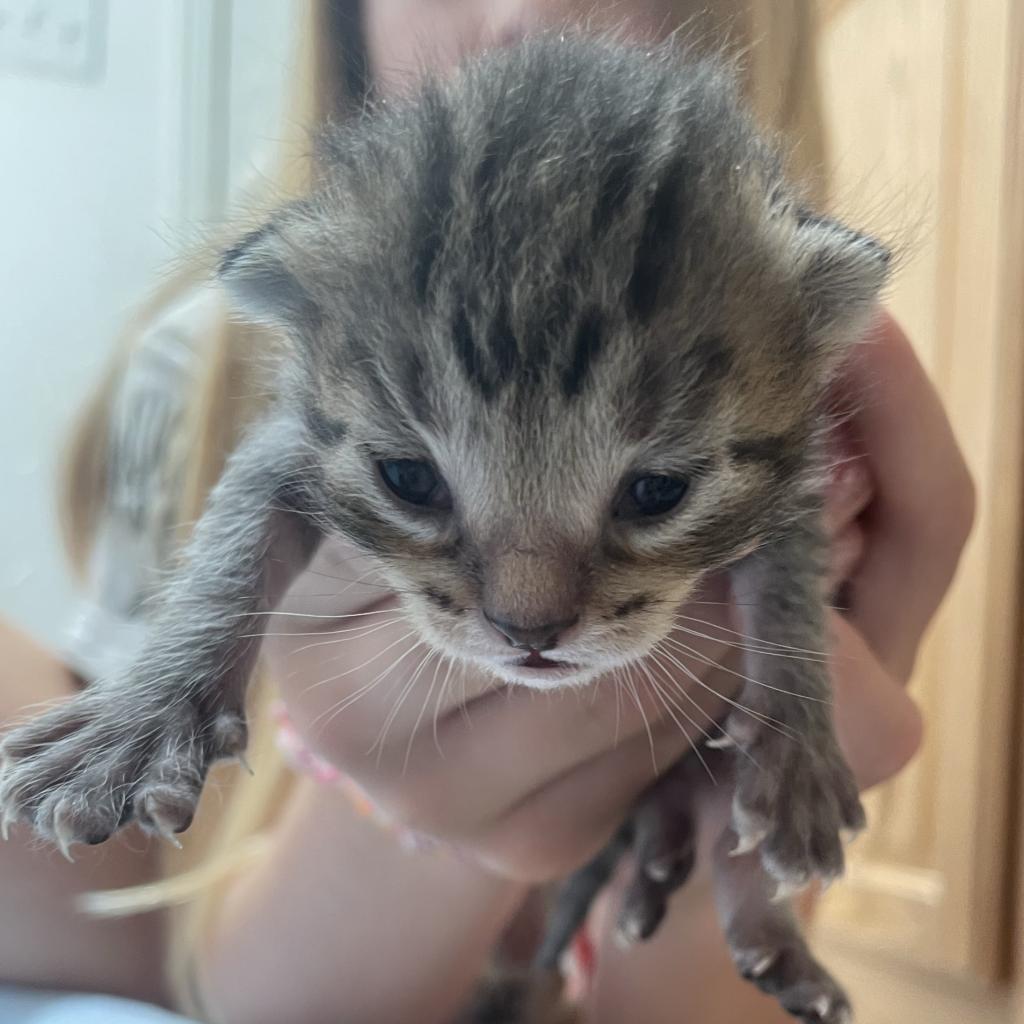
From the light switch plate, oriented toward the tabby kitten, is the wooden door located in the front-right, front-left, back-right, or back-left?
front-left

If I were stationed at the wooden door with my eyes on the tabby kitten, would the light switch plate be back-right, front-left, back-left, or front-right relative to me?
front-right

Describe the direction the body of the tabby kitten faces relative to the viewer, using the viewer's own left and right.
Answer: facing the viewer

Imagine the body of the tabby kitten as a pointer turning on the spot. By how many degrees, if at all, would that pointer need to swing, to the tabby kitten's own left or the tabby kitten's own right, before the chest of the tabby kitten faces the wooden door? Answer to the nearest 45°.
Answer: approximately 135° to the tabby kitten's own left

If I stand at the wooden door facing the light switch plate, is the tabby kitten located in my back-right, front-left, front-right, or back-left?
front-left

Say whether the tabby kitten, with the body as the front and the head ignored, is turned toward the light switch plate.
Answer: no
